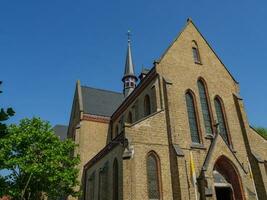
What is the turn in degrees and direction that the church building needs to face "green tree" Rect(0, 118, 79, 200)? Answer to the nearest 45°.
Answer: approximately 135° to its right

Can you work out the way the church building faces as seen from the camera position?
facing the viewer and to the right of the viewer
